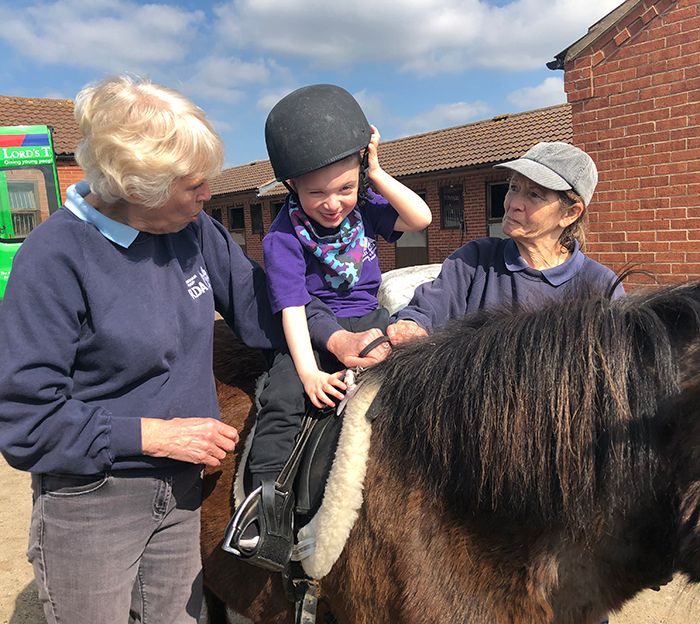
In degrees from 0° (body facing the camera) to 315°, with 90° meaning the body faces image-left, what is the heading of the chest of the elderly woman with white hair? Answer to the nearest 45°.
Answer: approximately 315°

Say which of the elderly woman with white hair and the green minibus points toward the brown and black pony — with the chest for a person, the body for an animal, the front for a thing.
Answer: the elderly woman with white hair

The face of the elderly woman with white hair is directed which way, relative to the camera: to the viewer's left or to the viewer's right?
to the viewer's right
